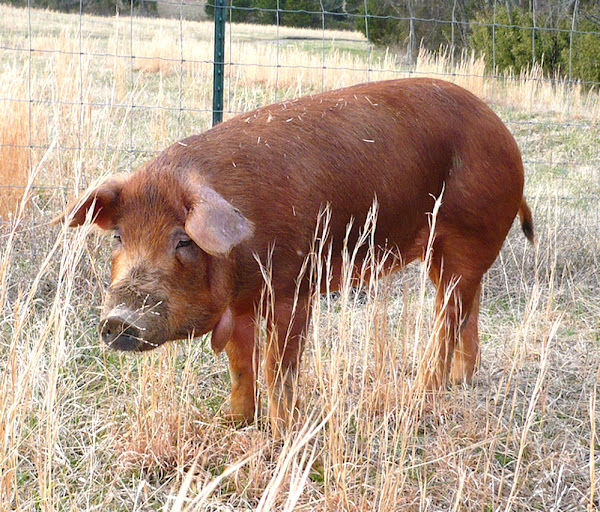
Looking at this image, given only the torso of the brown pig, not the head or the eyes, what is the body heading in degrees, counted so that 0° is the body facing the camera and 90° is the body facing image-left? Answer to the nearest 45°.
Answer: approximately 45°

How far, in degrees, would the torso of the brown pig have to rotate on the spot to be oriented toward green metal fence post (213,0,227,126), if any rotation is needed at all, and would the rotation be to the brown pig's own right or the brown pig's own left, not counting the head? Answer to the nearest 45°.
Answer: approximately 135° to the brown pig's own right

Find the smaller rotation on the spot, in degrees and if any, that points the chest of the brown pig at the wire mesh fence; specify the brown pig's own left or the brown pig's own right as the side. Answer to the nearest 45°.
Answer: approximately 135° to the brown pig's own right

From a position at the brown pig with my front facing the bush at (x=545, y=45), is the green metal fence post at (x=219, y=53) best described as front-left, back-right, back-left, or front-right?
front-left

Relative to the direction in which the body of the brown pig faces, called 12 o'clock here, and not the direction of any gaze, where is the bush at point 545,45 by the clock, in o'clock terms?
The bush is roughly at 5 o'clock from the brown pig.
